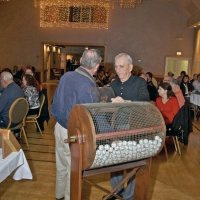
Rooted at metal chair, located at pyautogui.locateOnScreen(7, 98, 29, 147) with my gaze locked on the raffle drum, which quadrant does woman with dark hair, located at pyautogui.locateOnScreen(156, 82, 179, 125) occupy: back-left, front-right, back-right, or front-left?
front-left

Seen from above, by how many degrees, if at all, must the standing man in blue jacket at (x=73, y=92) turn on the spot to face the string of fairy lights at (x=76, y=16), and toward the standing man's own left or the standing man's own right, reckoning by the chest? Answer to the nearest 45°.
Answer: approximately 45° to the standing man's own left

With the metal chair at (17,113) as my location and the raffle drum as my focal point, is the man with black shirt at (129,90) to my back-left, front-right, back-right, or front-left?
front-left

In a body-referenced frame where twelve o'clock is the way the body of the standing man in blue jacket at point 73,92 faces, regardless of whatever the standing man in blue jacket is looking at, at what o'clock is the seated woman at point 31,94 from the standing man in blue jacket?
The seated woman is roughly at 10 o'clock from the standing man in blue jacket.

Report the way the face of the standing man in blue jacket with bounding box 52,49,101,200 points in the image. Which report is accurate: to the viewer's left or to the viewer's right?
to the viewer's right

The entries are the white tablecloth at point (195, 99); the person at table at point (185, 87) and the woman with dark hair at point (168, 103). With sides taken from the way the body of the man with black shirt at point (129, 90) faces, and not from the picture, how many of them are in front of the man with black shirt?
0

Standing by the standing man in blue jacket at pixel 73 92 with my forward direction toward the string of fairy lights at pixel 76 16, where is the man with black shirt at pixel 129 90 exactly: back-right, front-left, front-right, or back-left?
front-right

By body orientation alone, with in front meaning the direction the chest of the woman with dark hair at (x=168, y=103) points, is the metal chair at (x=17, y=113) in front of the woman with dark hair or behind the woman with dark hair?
in front

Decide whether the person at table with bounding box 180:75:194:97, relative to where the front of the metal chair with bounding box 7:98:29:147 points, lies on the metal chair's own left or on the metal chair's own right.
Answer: on the metal chair's own right
